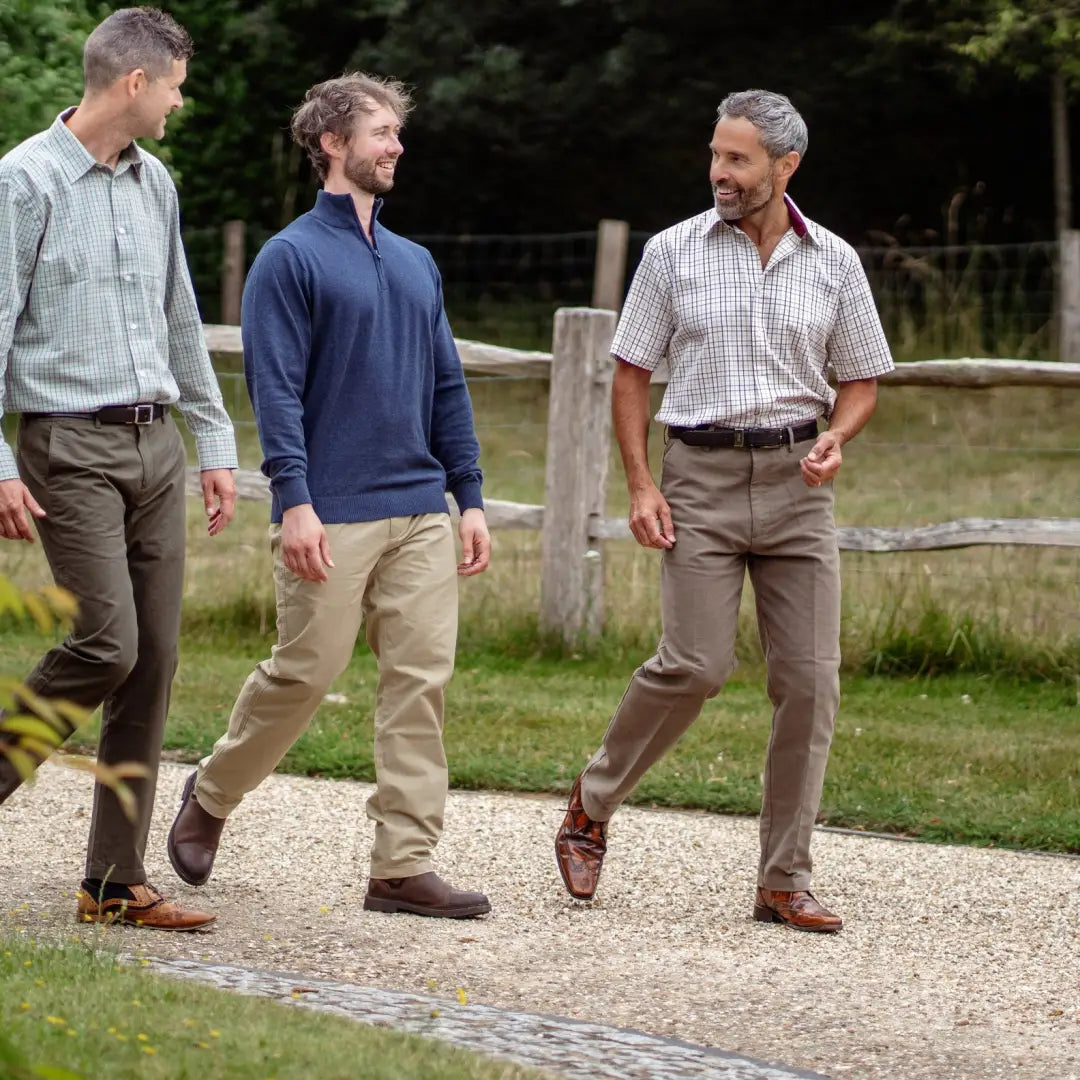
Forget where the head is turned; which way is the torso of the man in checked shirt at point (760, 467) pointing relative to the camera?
toward the camera

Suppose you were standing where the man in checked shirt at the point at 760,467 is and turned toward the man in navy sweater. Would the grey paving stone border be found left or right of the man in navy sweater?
left

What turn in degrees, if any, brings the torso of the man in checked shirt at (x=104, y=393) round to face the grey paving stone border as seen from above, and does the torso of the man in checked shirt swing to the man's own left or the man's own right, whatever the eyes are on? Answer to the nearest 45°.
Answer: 0° — they already face it

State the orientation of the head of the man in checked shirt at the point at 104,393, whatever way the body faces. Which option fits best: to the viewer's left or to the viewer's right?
to the viewer's right

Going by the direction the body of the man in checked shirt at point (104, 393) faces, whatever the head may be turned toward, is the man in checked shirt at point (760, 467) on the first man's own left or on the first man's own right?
on the first man's own left

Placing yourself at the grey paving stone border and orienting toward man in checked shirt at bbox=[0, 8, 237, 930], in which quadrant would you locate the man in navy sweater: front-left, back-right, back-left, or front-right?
front-right

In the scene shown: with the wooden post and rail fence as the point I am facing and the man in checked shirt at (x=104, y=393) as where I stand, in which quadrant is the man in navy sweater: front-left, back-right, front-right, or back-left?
front-right

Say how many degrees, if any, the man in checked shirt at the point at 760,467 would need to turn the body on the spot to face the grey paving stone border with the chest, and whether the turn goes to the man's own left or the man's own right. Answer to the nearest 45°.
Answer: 0° — they already face it

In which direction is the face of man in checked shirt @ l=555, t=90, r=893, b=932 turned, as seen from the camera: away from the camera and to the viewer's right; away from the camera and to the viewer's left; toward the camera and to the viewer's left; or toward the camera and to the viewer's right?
toward the camera and to the viewer's left

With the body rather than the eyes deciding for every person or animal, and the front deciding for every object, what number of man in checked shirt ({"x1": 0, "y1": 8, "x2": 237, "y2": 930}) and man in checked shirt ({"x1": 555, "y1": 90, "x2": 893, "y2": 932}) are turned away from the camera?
0

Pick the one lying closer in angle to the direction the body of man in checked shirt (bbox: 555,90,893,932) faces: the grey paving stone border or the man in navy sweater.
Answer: the grey paving stone border

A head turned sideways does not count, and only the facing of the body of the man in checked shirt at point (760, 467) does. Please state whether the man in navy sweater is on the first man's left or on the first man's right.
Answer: on the first man's right

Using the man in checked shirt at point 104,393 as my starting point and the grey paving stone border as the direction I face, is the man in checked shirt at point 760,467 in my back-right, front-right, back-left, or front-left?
front-left

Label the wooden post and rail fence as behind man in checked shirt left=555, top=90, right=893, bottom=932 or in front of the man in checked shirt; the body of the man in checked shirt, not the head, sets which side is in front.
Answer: behind

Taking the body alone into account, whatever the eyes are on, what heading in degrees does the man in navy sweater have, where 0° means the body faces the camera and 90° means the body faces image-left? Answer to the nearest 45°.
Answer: approximately 315°

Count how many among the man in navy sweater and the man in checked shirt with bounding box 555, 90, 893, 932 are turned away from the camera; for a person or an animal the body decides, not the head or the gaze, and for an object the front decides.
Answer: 0

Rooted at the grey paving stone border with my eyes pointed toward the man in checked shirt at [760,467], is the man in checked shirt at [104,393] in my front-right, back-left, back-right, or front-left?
front-left
